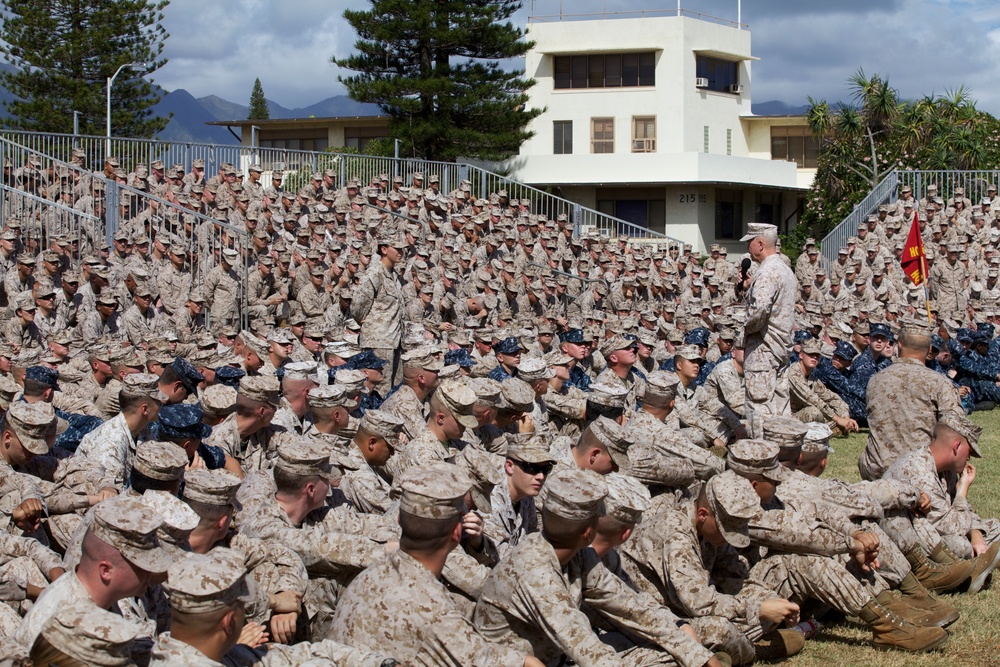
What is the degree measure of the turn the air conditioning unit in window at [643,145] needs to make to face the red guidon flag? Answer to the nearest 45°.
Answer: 0° — it already faces it

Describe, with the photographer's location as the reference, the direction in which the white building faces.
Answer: facing the viewer

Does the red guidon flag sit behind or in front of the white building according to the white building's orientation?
in front

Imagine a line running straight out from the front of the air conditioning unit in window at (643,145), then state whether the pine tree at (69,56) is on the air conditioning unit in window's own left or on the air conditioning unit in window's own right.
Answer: on the air conditioning unit in window's own right

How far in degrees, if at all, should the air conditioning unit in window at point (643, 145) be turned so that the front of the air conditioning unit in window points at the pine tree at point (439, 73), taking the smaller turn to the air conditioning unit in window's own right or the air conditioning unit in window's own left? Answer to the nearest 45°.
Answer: approximately 45° to the air conditioning unit in window's own right

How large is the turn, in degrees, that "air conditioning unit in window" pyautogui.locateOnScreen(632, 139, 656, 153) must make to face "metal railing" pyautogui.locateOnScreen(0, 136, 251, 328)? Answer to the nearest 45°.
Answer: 0° — it already faces it

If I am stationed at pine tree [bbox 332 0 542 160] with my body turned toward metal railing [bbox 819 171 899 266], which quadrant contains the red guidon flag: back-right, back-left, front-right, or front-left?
front-right

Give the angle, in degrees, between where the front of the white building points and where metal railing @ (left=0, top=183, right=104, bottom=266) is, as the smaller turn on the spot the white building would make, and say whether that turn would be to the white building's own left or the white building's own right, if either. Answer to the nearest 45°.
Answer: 0° — it already faces it
